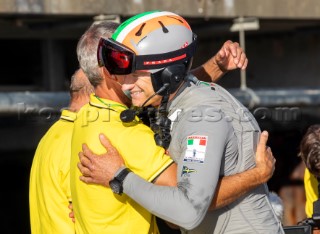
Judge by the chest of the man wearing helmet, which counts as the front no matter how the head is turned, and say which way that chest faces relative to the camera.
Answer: to the viewer's left
